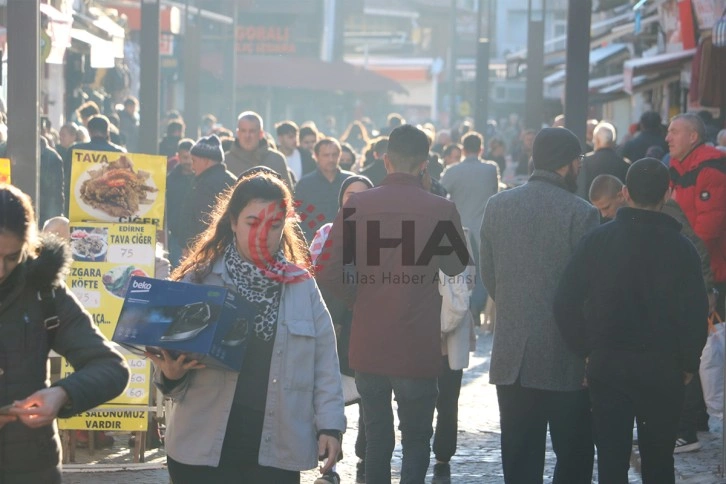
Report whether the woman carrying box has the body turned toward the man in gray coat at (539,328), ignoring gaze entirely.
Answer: no

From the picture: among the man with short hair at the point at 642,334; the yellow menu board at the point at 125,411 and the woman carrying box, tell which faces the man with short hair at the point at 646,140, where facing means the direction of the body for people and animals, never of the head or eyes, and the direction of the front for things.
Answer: the man with short hair at the point at 642,334

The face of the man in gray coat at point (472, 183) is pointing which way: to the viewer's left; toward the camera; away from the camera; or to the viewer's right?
away from the camera

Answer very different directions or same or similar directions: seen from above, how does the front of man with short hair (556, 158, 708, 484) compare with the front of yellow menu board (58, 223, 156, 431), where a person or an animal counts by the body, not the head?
very different directions

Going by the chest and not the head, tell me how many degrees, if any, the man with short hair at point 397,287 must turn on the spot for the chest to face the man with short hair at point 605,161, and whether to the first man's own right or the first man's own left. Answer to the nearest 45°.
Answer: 0° — they already face them

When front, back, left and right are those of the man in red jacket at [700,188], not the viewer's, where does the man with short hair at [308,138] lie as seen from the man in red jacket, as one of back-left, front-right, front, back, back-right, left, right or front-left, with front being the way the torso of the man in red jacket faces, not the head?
front-right

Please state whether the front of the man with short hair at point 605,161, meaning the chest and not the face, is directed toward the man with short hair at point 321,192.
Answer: no

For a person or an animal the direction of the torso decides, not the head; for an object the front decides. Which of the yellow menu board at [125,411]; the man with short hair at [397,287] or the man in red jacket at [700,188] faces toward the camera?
the yellow menu board

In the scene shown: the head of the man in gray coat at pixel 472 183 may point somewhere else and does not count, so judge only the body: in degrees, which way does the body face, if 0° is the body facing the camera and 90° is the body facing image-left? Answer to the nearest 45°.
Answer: approximately 180°

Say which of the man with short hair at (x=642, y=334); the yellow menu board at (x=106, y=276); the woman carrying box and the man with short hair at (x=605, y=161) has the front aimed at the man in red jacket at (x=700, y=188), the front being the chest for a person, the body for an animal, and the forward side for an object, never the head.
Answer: the man with short hair at (x=642, y=334)

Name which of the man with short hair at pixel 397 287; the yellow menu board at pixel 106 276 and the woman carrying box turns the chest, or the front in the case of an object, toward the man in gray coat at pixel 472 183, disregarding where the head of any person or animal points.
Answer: the man with short hair

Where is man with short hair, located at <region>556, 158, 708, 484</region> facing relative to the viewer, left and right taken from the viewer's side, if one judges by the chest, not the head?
facing away from the viewer

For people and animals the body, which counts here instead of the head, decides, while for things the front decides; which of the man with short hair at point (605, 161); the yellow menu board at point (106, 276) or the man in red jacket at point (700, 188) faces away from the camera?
the man with short hair

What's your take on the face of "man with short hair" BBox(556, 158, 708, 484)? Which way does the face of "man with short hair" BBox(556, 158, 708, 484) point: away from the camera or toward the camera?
away from the camera

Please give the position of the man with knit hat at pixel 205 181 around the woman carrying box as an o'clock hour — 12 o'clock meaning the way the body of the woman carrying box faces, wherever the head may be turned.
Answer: The man with knit hat is roughly at 6 o'clock from the woman carrying box.

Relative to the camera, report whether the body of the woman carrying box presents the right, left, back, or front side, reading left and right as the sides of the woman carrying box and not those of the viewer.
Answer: front

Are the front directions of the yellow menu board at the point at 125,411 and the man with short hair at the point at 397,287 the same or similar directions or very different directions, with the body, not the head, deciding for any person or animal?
very different directions

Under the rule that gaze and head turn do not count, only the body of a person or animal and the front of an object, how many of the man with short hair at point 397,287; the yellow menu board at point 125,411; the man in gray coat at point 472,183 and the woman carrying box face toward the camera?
2

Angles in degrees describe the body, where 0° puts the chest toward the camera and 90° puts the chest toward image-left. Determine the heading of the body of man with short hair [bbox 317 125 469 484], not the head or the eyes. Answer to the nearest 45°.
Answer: approximately 180°

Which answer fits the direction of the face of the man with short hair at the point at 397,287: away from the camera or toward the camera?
away from the camera

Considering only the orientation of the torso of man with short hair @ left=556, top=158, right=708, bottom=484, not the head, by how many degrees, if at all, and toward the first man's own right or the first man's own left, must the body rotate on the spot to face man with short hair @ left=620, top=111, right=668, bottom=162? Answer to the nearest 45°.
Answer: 0° — they already face them
